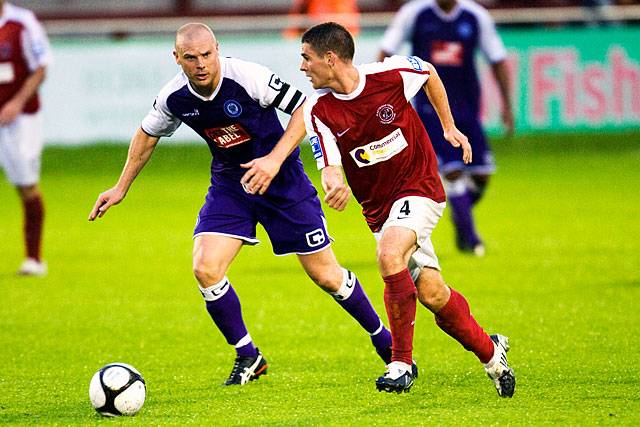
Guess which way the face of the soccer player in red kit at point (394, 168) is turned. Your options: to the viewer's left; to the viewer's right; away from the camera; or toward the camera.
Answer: to the viewer's left

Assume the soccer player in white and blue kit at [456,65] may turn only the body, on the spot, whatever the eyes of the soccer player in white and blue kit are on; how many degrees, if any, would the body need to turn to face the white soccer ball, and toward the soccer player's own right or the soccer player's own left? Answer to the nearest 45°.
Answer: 0° — they already face it

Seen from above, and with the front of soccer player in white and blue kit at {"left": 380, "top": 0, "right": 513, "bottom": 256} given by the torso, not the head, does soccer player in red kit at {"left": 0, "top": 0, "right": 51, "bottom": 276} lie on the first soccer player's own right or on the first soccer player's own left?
on the first soccer player's own right

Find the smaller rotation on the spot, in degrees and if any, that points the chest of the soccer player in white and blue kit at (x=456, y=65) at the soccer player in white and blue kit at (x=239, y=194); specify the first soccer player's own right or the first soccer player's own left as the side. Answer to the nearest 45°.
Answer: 0° — they already face them

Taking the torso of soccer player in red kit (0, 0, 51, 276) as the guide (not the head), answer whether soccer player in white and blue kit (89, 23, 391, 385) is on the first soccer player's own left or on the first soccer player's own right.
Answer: on the first soccer player's own left

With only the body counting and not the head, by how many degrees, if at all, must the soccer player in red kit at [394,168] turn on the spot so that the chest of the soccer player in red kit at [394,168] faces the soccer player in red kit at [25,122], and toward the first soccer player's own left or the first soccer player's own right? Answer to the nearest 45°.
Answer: approximately 90° to the first soccer player's own right

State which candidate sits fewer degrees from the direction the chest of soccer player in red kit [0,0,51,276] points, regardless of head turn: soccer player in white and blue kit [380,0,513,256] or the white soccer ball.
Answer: the white soccer ball

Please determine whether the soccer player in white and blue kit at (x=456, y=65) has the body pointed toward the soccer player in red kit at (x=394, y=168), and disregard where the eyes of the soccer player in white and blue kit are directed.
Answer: yes

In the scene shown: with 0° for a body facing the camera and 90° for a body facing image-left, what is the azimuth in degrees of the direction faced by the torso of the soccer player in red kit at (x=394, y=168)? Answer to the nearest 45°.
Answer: approximately 45°
